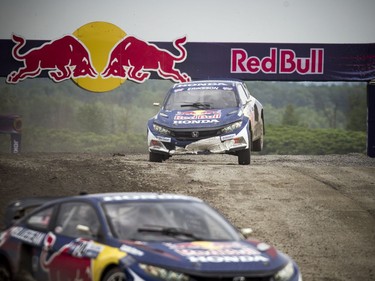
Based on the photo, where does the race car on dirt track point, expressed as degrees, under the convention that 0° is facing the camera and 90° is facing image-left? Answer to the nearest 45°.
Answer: approximately 0°

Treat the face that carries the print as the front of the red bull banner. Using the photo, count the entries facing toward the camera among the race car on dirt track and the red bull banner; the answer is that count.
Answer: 2

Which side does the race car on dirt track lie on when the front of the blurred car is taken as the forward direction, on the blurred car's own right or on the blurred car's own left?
on the blurred car's own left

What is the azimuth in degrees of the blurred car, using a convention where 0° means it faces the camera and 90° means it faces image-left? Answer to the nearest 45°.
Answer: approximately 315°

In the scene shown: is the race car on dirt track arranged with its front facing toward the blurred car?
yes

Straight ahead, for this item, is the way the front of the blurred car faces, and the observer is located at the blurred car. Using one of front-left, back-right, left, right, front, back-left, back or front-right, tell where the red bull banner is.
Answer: back-left

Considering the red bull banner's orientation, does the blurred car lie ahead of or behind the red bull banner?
ahead

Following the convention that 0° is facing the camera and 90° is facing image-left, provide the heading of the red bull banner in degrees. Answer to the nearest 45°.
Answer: approximately 0°

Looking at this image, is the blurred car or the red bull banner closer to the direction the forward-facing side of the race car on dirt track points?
the blurred car
